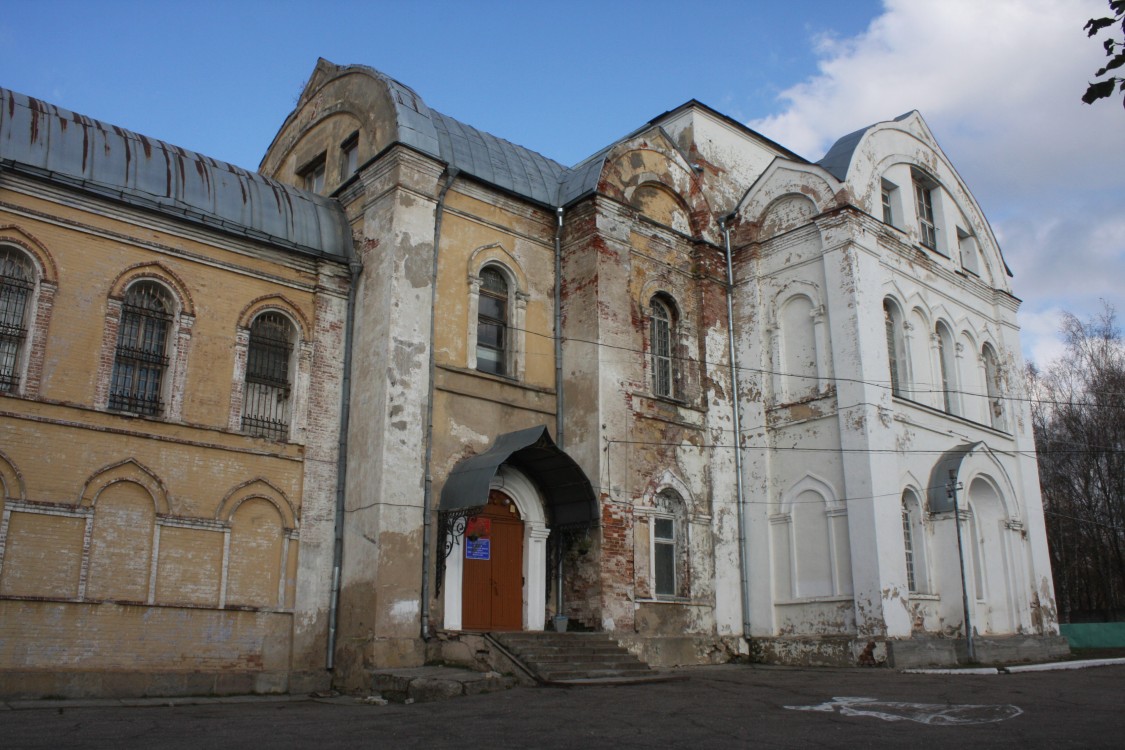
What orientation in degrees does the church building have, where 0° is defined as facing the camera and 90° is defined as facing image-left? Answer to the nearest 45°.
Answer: approximately 315°

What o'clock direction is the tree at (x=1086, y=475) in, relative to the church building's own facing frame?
The tree is roughly at 9 o'clock from the church building.
